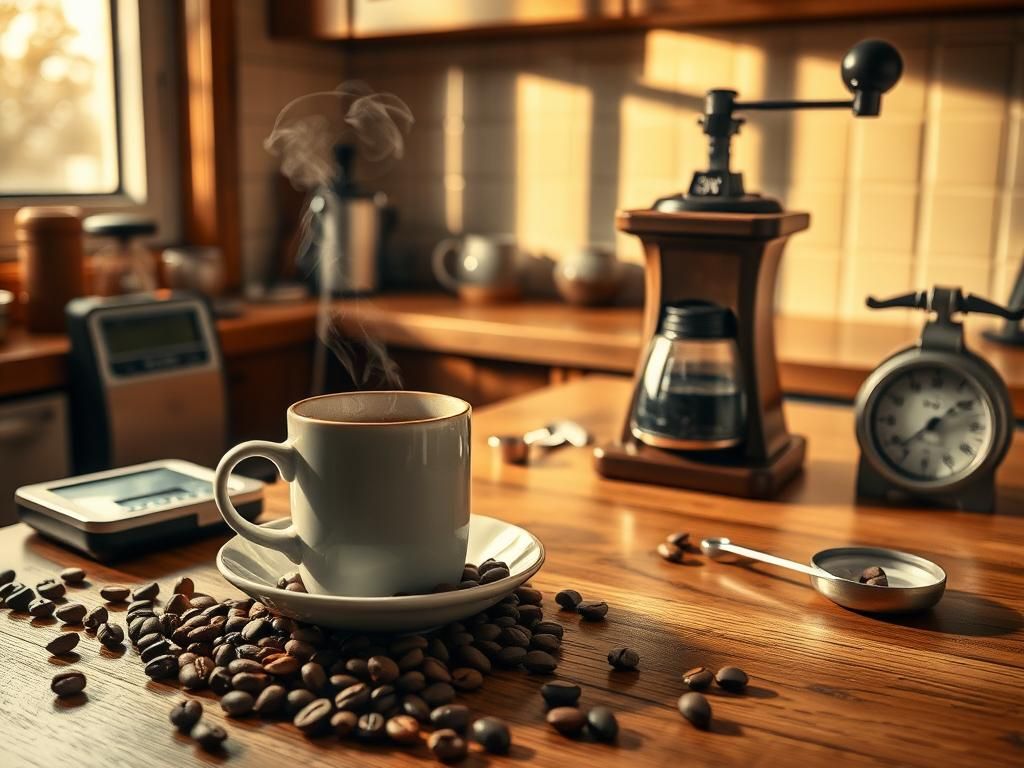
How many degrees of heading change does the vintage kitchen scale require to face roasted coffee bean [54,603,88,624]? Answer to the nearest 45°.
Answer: approximately 45° to its right

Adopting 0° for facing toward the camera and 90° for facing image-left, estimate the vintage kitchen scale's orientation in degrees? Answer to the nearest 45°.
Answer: approximately 0°

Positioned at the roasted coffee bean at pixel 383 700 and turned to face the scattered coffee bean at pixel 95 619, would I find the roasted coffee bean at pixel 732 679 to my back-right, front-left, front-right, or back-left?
back-right

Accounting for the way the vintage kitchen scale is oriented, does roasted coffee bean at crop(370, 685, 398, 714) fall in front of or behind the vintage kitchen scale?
in front

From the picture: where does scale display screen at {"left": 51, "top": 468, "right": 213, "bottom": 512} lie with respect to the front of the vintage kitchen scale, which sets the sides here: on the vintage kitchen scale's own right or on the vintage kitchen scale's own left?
on the vintage kitchen scale's own right

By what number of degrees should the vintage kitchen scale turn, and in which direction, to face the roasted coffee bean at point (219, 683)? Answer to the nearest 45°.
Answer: approximately 45° to its right

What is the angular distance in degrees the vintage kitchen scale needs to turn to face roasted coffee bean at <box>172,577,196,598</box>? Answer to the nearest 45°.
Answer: approximately 45° to its right

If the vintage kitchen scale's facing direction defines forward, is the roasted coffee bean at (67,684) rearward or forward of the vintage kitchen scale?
forward

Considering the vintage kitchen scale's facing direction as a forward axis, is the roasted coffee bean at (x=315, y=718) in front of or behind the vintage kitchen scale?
in front

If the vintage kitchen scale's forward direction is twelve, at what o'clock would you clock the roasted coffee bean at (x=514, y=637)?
The roasted coffee bean is roughly at 1 o'clock from the vintage kitchen scale.
